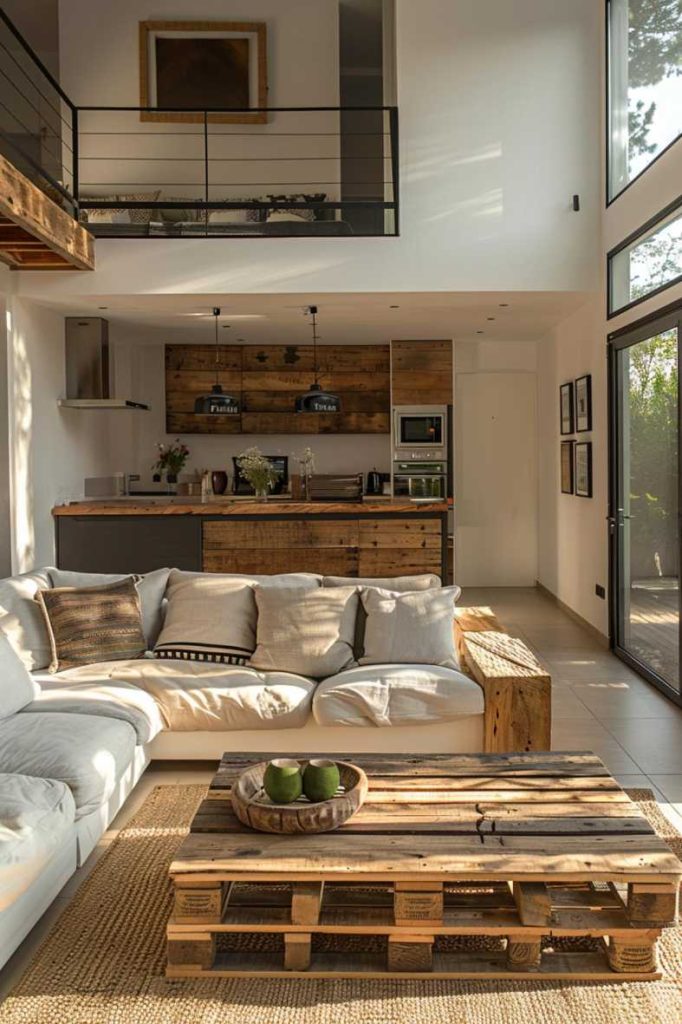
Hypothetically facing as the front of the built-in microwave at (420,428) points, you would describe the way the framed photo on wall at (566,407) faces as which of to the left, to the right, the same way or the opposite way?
to the right

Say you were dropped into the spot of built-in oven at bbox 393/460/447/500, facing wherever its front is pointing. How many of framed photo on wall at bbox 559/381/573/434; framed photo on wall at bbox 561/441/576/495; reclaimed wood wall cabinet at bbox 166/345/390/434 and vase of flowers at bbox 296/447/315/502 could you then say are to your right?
2

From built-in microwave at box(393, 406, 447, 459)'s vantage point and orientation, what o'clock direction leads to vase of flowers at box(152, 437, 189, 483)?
The vase of flowers is roughly at 3 o'clock from the built-in microwave.

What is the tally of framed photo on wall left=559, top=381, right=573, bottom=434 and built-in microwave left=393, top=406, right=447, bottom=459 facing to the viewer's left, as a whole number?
1

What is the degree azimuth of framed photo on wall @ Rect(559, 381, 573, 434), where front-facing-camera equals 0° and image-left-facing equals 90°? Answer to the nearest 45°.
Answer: approximately 90°
